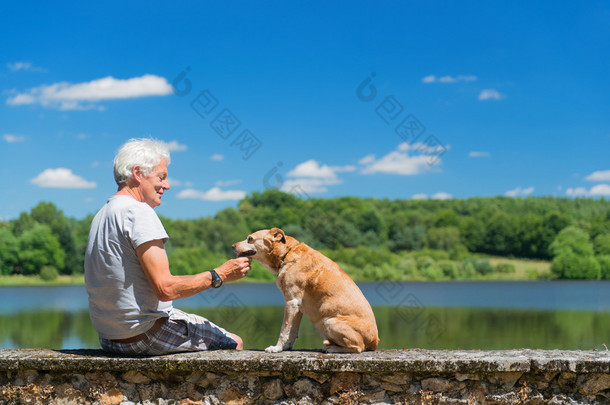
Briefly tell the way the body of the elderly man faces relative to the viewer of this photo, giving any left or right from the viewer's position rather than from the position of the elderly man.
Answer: facing away from the viewer and to the right of the viewer

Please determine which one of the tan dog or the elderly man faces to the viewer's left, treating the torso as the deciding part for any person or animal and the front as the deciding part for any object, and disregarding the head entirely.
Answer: the tan dog

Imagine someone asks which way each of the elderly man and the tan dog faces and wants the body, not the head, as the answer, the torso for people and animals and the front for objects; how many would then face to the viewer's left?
1

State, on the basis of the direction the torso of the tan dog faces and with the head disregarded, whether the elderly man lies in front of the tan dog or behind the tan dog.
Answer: in front

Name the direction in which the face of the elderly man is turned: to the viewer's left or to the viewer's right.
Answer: to the viewer's right

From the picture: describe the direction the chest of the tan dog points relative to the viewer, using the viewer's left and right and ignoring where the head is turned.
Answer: facing to the left of the viewer
